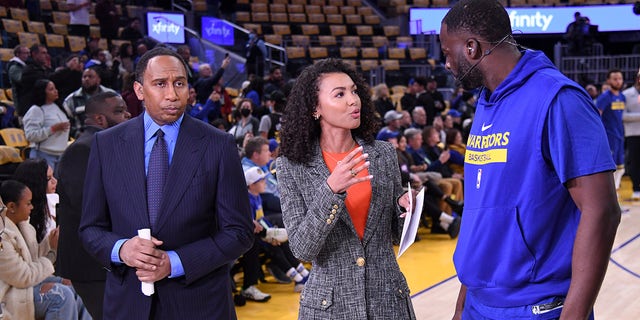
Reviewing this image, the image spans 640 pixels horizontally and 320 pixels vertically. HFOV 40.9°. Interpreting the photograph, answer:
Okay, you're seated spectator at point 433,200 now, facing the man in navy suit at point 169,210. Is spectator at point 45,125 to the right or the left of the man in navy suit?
right

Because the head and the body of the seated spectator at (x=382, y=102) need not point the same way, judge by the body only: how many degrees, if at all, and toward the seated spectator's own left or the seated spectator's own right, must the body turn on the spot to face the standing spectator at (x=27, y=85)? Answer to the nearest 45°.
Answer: approximately 90° to the seated spectator's own right

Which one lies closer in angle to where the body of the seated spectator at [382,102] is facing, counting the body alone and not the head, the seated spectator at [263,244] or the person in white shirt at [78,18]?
the seated spectator

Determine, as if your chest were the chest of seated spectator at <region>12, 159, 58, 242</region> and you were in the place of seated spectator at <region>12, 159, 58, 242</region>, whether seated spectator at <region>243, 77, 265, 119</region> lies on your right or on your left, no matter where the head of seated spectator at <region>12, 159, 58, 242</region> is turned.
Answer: on your left

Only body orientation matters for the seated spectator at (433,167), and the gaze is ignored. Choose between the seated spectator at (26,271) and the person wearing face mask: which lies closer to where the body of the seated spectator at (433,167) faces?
the seated spectator

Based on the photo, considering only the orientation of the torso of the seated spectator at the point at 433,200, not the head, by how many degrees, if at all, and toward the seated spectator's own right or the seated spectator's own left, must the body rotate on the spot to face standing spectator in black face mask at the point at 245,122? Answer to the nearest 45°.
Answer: approximately 135° to the seated spectator's own right

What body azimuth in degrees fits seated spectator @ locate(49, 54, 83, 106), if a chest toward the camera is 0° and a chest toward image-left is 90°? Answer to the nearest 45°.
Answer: approximately 315°

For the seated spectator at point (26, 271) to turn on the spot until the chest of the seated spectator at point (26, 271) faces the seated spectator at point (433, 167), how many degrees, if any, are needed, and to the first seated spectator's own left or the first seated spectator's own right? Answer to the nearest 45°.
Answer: approximately 45° to the first seated spectator's own left

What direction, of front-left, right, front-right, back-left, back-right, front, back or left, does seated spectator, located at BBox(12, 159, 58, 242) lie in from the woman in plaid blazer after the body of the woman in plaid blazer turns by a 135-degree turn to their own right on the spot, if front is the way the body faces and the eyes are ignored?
front-right
